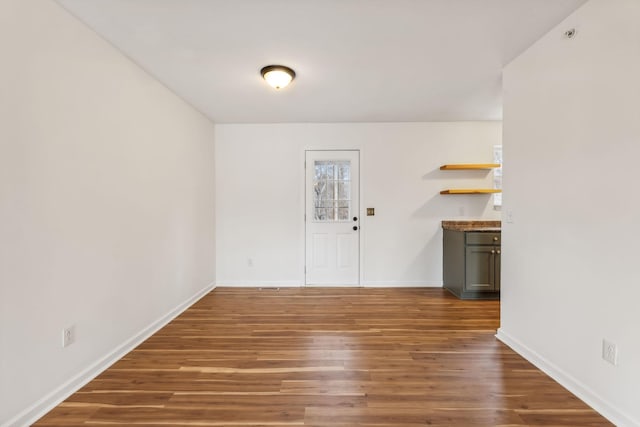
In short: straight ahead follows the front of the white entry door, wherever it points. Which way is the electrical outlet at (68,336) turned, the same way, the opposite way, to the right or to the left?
to the left

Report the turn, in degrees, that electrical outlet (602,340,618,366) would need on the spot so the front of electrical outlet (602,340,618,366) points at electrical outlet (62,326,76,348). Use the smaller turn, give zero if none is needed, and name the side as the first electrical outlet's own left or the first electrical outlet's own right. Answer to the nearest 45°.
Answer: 0° — it already faces it

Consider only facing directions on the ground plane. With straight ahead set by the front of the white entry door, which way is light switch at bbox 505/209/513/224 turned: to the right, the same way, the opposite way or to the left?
to the right

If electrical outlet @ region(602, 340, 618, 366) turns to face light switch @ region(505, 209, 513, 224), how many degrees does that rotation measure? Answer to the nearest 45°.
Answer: approximately 90° to its right

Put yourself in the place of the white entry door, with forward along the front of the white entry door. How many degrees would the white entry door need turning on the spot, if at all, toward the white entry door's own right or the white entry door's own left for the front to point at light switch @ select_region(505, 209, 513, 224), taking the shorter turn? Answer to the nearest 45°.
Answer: approximately 45° to the white entry door's own left

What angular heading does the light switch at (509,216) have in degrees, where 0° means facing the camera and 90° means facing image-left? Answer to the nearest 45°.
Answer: approximately 45°

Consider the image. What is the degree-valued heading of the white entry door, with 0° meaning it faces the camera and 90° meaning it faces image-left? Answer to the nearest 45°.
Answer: approximately 0°

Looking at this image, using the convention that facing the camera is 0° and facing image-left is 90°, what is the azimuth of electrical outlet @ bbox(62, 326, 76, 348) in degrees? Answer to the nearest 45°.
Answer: approximately 315°

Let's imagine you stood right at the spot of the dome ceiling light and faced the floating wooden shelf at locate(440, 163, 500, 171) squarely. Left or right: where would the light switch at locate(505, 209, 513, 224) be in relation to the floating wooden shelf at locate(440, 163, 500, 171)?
right
